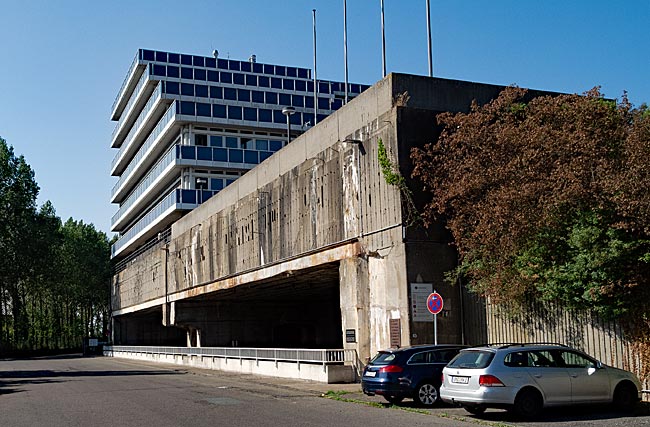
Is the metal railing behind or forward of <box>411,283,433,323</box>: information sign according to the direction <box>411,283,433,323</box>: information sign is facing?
behind

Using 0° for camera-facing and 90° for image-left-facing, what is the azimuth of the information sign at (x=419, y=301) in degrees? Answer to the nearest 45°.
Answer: approximately 0°

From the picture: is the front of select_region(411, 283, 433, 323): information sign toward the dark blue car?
yes

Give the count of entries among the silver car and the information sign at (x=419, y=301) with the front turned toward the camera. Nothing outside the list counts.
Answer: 1

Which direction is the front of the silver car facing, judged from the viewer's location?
facing away from the viewer and to the right of the viewer

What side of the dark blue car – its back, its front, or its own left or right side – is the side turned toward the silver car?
right

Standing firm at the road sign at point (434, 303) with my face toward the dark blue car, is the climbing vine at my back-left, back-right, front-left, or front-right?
back-right

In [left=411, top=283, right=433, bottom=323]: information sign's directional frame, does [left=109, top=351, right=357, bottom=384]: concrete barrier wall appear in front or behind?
behind

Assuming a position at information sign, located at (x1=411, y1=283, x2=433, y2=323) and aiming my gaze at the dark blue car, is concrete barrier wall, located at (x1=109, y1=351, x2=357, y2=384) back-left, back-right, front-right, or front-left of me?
back-right
